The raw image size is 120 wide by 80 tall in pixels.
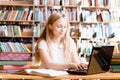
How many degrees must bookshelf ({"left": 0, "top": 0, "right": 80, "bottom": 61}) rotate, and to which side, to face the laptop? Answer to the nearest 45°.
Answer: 0° — it already faces it

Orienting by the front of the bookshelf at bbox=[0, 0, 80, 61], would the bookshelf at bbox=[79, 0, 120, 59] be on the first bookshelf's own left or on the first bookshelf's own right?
on the first bookshelf's own left

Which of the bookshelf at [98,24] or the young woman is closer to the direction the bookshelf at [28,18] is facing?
the young woman

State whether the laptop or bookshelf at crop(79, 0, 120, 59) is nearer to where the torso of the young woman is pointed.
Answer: the laptop

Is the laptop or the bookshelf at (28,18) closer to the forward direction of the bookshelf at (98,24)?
the laptop

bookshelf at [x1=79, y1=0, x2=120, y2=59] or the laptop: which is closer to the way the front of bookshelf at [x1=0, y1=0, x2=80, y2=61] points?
the laptop

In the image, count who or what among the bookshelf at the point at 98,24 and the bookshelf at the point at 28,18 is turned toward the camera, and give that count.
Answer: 2

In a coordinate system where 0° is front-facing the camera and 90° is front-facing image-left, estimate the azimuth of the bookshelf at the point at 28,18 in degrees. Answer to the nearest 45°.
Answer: approximately 0°

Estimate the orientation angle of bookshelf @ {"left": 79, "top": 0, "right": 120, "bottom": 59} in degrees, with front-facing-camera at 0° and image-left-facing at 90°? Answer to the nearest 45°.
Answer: approximately 0°

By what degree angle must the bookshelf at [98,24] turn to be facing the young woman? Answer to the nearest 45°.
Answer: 0° — it already faces them
